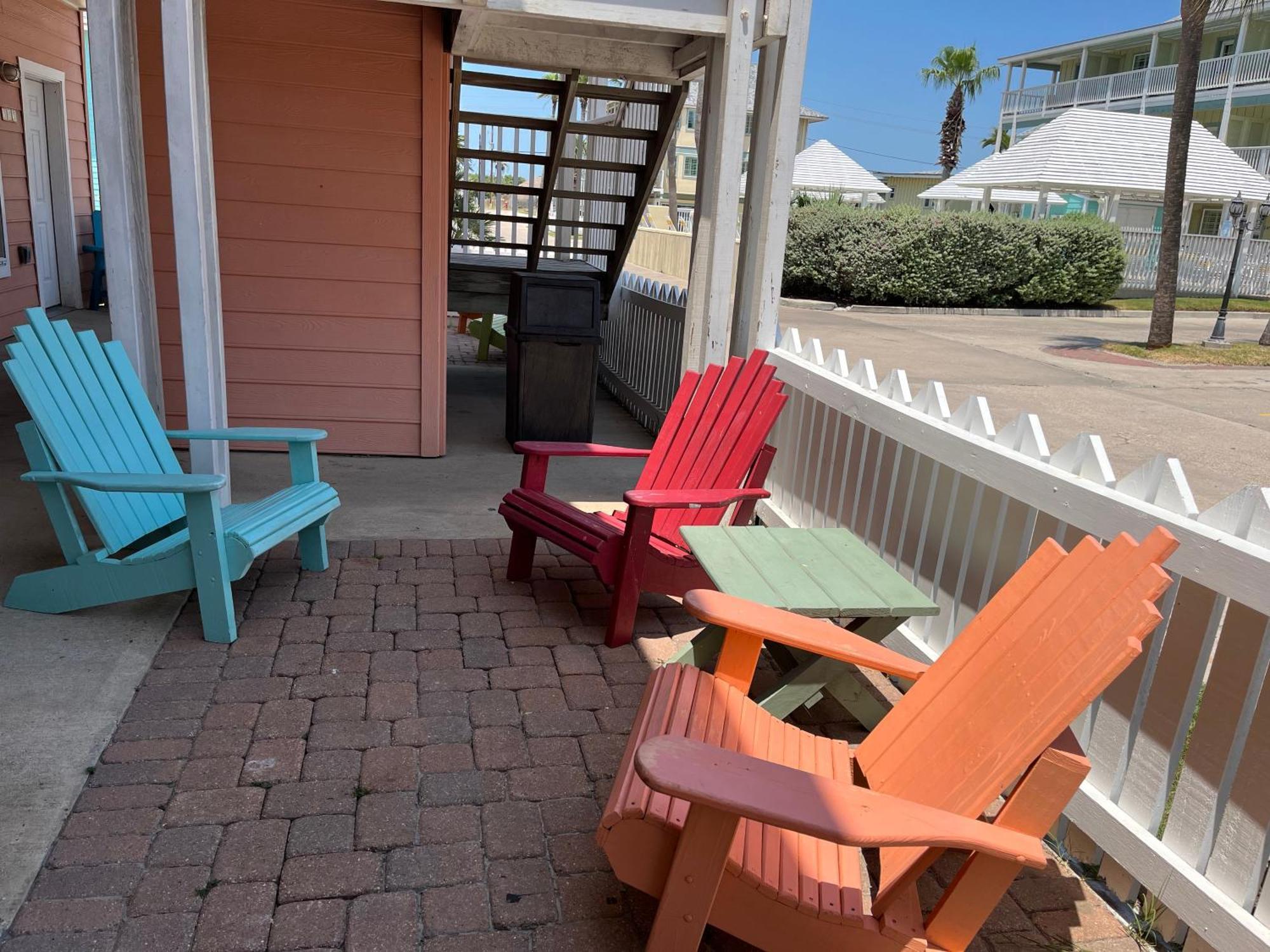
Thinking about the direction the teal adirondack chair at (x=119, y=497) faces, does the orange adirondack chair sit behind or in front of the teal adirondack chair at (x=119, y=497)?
in front

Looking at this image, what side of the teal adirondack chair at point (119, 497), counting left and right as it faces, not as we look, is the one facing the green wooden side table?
front

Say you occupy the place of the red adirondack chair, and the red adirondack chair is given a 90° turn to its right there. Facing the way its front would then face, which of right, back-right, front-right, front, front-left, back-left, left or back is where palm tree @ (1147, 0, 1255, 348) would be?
right

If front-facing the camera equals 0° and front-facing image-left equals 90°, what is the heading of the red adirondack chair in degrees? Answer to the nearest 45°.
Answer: approximately 45°

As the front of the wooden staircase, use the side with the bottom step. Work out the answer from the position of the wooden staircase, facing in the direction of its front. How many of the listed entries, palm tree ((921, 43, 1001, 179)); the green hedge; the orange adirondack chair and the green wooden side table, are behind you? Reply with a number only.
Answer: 2

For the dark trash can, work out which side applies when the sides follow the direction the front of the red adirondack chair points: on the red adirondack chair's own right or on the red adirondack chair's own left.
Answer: on the red adirondack chair's own right

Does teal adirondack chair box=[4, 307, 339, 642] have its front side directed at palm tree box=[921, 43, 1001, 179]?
no

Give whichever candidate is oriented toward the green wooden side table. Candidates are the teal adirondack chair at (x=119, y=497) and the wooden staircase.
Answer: the teal adirondack chair

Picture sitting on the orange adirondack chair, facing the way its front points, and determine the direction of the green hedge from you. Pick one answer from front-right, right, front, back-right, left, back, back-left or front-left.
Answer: right

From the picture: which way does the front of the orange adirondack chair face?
to the viewer's left

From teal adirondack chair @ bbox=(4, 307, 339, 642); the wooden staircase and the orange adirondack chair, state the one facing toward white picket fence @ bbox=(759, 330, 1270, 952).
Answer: the teal adirondack chair

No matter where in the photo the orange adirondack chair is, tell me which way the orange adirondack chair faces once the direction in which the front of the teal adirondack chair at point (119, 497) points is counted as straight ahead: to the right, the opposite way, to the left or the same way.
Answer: the opposite way

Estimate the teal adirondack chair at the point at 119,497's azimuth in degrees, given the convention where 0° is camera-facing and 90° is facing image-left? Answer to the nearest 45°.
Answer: approximately 315°

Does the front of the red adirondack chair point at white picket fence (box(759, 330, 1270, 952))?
no

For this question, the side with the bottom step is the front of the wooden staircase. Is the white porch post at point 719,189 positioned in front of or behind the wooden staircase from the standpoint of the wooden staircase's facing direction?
behind

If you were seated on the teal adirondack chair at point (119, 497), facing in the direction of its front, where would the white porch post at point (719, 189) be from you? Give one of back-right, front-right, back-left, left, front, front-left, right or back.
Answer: front-left

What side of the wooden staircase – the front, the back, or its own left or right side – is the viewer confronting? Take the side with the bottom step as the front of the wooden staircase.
back

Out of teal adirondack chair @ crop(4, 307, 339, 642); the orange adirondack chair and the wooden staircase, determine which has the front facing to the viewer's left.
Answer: the orange adirondack chair
